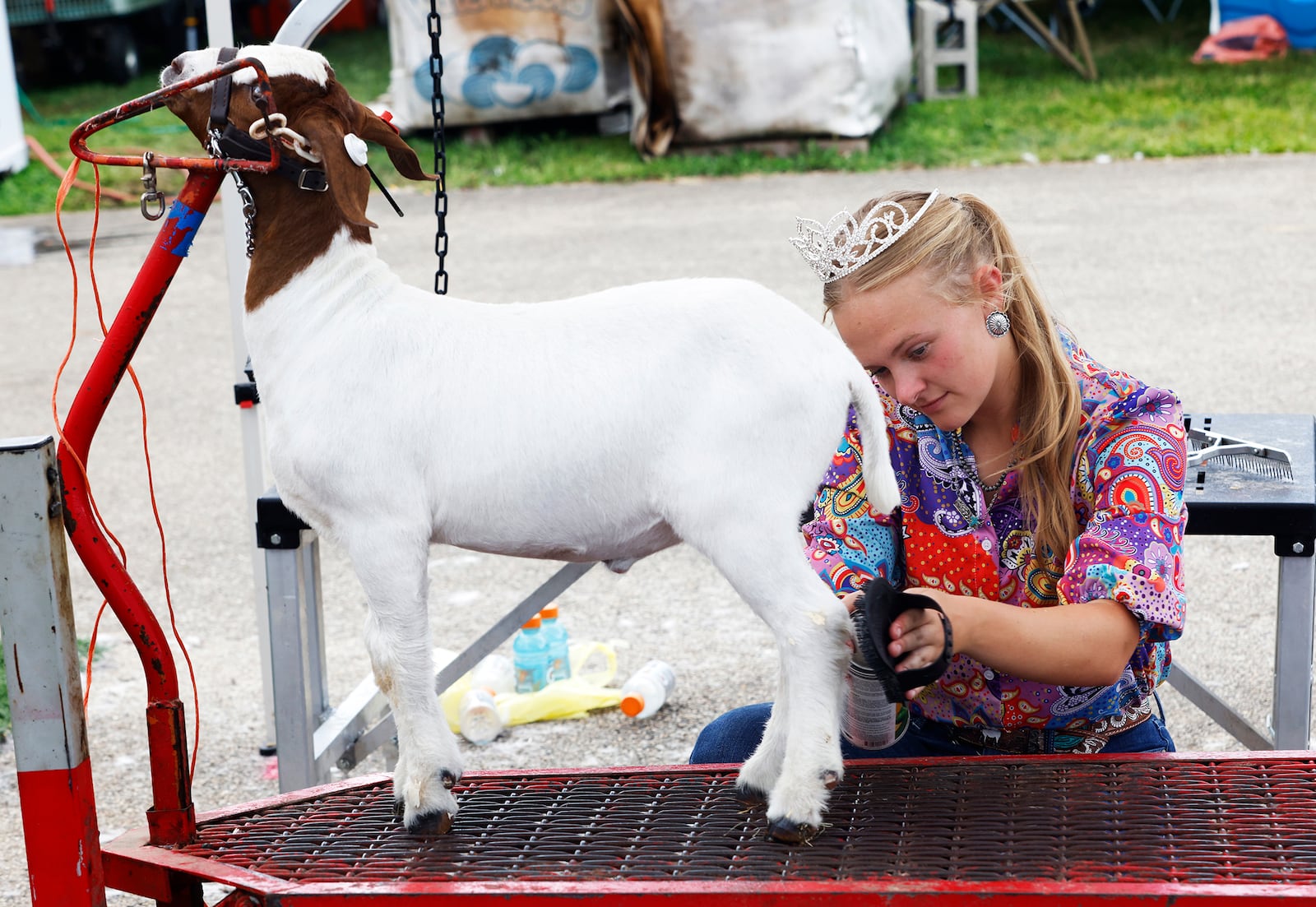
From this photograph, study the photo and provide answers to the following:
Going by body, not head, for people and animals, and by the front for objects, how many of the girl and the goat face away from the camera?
0

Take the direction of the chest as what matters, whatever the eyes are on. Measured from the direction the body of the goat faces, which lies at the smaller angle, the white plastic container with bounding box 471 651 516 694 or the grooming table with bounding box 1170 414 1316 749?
the white plastic container

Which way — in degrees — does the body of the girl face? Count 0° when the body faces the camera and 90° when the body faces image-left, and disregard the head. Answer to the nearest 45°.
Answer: approximately 45°

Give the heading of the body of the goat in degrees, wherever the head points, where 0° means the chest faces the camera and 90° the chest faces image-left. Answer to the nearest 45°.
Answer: approximately 90°

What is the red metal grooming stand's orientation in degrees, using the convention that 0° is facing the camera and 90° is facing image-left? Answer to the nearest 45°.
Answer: approximately 90°

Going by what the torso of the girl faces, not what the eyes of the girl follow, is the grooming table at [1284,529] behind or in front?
behind

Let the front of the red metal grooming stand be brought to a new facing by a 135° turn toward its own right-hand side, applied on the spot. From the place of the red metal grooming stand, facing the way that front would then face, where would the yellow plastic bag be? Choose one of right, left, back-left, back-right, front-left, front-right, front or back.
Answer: front-left

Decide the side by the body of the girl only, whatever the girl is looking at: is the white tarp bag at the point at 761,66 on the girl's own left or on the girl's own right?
on the girl's own right

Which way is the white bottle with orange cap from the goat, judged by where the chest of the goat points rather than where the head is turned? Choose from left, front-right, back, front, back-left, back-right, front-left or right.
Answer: right
